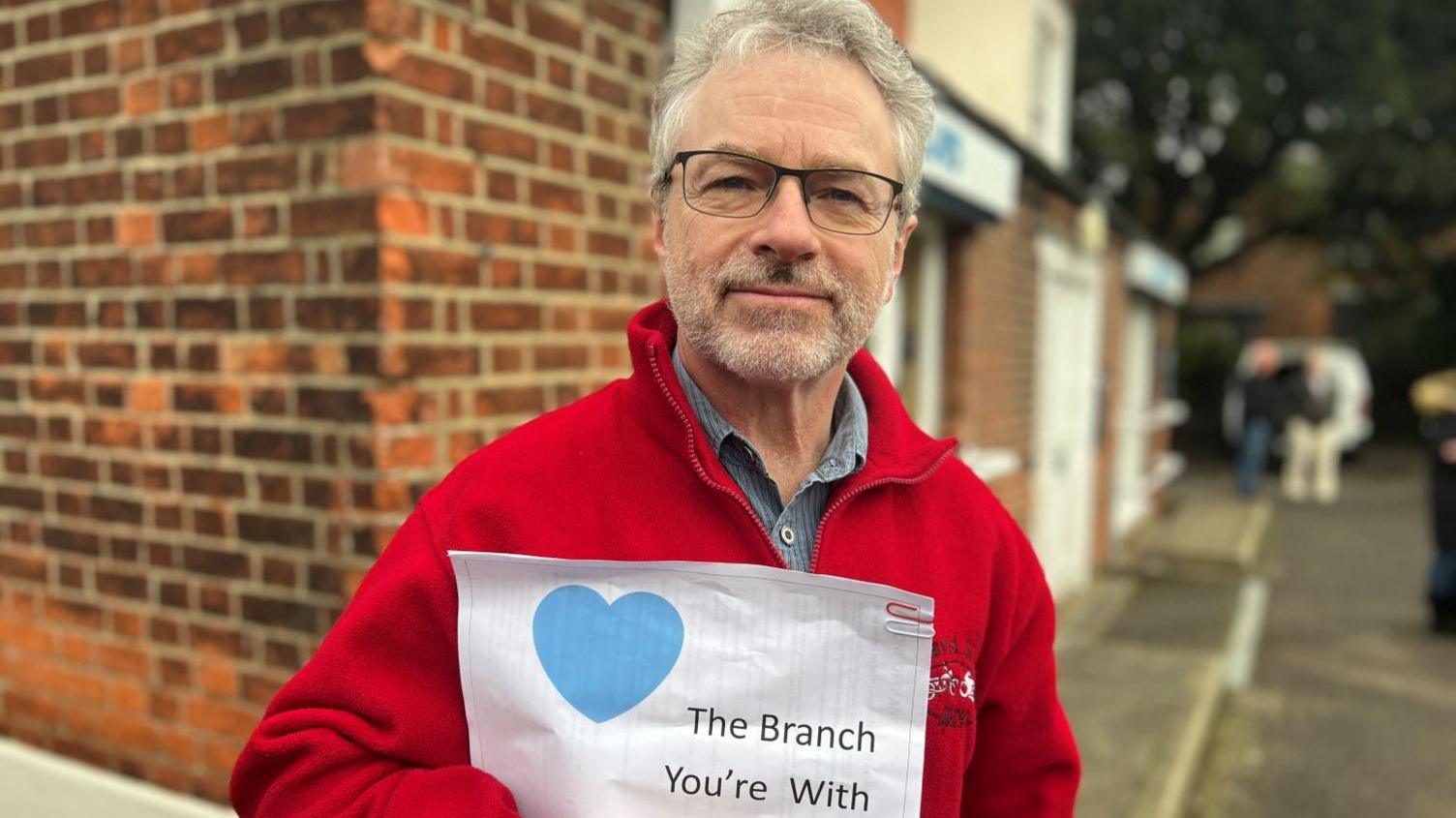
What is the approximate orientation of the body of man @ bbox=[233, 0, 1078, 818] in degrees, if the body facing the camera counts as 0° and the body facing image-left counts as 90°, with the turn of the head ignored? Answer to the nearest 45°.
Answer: approximately 0°

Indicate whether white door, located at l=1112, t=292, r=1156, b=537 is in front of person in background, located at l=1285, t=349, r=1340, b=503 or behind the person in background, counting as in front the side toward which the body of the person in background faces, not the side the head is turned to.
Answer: in front

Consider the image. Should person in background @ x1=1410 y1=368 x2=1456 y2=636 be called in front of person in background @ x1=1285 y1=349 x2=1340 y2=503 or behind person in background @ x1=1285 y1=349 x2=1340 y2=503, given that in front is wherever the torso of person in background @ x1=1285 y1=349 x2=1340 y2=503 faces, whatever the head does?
in front

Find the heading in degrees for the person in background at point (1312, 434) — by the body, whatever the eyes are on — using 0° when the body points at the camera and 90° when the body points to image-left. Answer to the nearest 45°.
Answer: approximately 0°

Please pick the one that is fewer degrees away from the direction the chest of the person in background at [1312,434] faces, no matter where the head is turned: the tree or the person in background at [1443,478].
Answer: the person in background

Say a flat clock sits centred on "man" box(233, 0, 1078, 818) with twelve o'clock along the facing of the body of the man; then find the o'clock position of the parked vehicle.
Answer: The parked vehicle is roughly at 7 o'clock from the man.

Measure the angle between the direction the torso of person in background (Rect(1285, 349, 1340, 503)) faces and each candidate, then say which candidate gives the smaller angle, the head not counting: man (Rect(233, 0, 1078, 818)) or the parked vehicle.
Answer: the man

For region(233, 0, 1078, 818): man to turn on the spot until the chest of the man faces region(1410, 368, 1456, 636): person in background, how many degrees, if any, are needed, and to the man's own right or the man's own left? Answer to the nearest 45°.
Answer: approximately 135° to the man's own left

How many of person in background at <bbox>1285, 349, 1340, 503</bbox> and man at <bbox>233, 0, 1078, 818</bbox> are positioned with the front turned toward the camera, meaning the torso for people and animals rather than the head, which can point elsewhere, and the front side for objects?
2

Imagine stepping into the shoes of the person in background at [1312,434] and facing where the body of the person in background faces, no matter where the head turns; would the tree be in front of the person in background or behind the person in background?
behind

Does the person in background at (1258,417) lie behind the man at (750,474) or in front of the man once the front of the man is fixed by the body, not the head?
behind

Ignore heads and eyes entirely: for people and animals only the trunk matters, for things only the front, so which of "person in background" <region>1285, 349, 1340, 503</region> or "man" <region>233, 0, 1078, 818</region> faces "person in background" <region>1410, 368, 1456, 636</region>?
"person in background" <region>1285, 349, 1340, 503</region>
